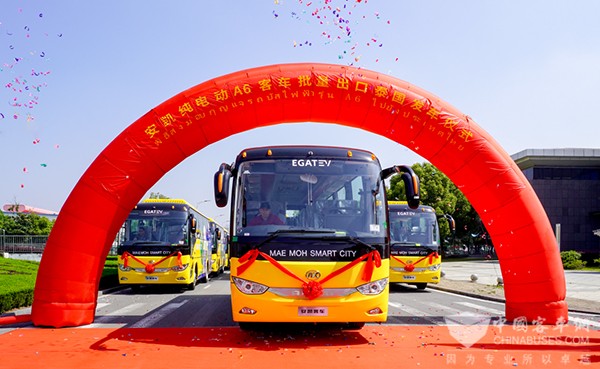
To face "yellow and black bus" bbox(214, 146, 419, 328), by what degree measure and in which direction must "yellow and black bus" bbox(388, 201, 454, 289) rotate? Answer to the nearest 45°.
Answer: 0° — it already faces it

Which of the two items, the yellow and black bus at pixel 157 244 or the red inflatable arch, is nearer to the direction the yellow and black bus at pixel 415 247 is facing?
the red inflatable arch

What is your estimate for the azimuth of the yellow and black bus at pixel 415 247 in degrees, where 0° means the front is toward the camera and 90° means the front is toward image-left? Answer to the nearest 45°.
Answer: approximately 0°

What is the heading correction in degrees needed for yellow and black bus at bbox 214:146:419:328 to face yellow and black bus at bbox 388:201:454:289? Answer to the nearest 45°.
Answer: approximately 180°

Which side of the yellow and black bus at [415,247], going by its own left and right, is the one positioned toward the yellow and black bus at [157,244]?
right

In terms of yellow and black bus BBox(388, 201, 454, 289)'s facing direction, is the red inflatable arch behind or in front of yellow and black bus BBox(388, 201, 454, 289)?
in front

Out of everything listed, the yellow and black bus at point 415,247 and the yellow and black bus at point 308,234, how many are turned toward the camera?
2

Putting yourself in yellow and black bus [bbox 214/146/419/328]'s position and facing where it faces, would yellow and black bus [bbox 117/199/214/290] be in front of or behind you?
behind
